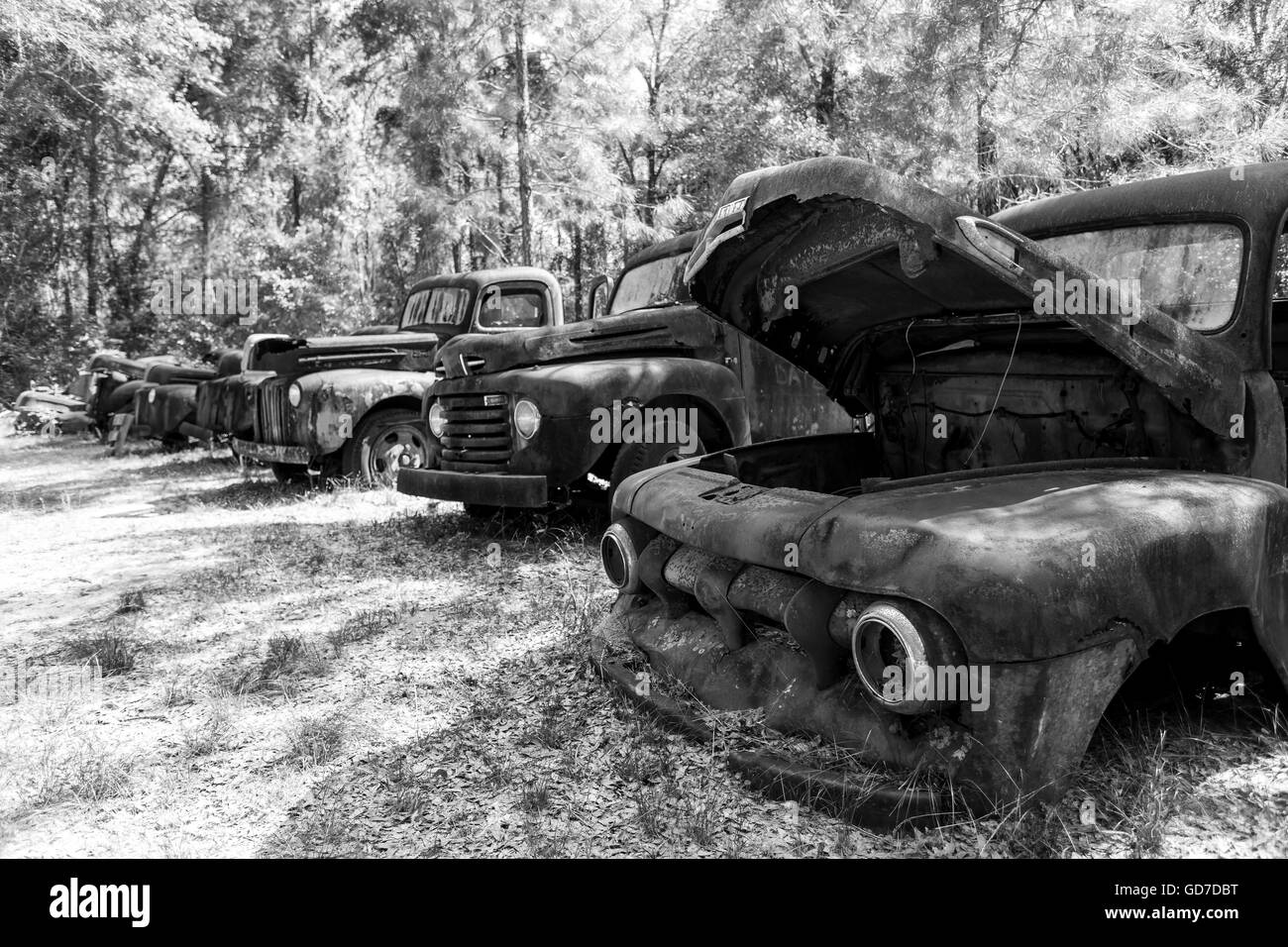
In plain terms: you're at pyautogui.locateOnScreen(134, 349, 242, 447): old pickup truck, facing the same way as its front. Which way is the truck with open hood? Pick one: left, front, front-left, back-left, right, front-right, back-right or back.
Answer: front-left

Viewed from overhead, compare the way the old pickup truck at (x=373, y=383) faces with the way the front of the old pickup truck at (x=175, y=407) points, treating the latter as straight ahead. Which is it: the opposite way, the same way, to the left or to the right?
the same way

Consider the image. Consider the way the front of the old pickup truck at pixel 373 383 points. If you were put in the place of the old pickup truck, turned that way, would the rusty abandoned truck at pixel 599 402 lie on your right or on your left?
on your left

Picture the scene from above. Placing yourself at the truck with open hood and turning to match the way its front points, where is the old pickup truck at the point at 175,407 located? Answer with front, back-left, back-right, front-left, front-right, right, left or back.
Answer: right

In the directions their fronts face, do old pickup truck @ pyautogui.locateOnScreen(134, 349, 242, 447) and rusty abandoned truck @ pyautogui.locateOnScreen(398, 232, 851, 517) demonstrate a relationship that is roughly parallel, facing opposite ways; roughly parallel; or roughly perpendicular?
roughly parallel

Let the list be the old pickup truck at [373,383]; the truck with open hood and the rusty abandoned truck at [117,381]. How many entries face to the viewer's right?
0

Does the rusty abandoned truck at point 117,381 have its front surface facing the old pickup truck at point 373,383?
no

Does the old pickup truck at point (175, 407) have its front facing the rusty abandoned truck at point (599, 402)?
no

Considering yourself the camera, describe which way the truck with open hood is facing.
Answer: facing the viewer and to the left of the viewer

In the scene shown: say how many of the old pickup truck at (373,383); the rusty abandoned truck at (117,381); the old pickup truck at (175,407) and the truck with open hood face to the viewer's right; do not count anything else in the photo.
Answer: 0

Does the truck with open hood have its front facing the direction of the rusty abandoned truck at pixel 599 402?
no

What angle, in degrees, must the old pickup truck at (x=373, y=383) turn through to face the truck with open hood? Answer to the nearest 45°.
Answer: approximately 45° to its left

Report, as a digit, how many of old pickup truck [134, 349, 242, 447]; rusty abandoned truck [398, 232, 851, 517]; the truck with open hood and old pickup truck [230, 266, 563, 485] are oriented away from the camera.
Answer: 0

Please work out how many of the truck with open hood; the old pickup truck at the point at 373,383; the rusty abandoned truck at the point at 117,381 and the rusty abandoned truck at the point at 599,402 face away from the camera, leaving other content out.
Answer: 0

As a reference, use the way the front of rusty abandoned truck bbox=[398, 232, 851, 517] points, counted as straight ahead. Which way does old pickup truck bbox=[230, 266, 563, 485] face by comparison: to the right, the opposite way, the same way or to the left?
the same way

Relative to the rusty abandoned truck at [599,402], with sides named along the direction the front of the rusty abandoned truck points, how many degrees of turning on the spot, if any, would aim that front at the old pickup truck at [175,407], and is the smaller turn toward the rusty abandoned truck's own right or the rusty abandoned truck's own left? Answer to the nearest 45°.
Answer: approximately 90° to the rusty abandoned truck's own right

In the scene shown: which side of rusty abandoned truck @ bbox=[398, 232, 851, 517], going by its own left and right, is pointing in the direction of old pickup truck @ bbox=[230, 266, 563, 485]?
right
